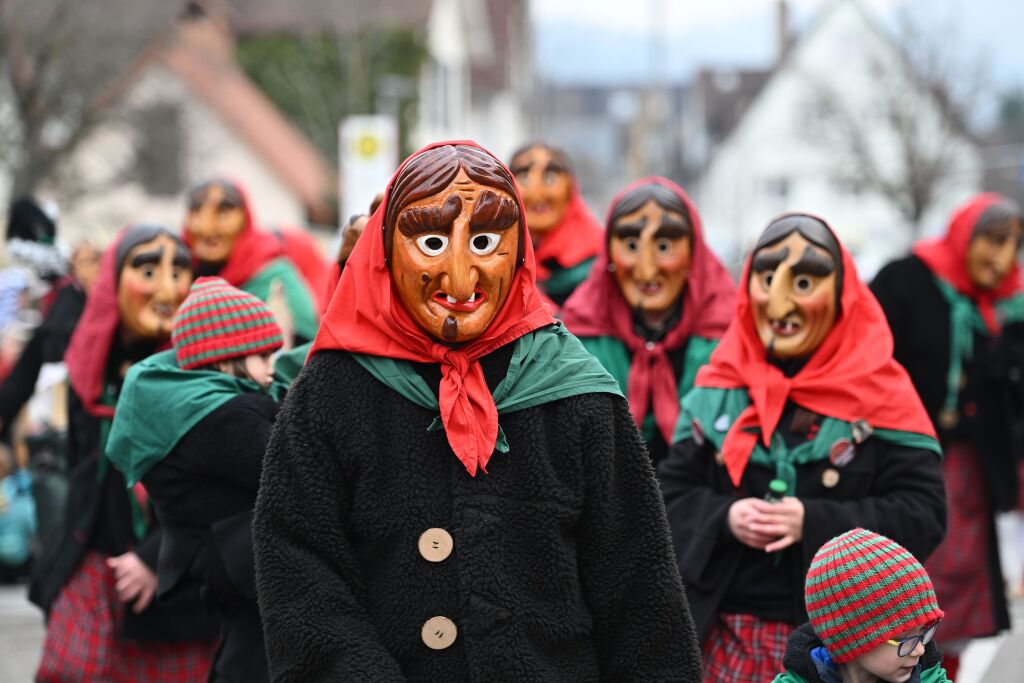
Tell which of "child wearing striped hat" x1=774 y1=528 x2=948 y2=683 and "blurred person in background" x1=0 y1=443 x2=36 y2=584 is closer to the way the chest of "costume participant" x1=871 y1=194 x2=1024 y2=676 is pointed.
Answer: the child wearing striped hat

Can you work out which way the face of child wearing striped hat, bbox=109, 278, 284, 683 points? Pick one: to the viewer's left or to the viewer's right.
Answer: to the viewer's right

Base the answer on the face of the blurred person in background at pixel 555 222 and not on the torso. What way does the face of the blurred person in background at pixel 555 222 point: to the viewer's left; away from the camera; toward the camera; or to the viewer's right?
toward the camera

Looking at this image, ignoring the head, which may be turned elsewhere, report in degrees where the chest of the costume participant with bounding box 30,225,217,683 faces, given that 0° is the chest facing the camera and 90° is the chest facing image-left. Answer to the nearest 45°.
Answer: approximately 315°

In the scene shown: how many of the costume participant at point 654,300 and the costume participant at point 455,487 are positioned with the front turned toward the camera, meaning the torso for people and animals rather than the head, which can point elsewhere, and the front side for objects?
2

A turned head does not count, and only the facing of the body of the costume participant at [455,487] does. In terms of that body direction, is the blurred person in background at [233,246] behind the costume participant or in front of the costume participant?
behind

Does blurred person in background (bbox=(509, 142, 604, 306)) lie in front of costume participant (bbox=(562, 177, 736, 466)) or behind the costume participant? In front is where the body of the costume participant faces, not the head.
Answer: behind

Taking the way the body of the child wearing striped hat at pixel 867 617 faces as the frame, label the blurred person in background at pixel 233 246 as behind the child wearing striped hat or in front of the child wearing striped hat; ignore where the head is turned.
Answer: behind

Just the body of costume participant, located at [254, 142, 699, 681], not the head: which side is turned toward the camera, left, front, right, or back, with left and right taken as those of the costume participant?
front

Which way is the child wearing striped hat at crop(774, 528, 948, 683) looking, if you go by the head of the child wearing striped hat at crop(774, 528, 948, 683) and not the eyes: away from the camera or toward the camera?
toward the camera

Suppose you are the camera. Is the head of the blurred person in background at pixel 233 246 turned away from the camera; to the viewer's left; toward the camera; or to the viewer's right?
toward the camera

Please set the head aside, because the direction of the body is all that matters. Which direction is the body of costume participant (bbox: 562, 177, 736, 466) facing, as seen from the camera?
toward the camera

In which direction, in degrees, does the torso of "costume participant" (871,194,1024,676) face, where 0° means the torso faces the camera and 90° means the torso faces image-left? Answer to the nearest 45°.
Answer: approximately 315°
